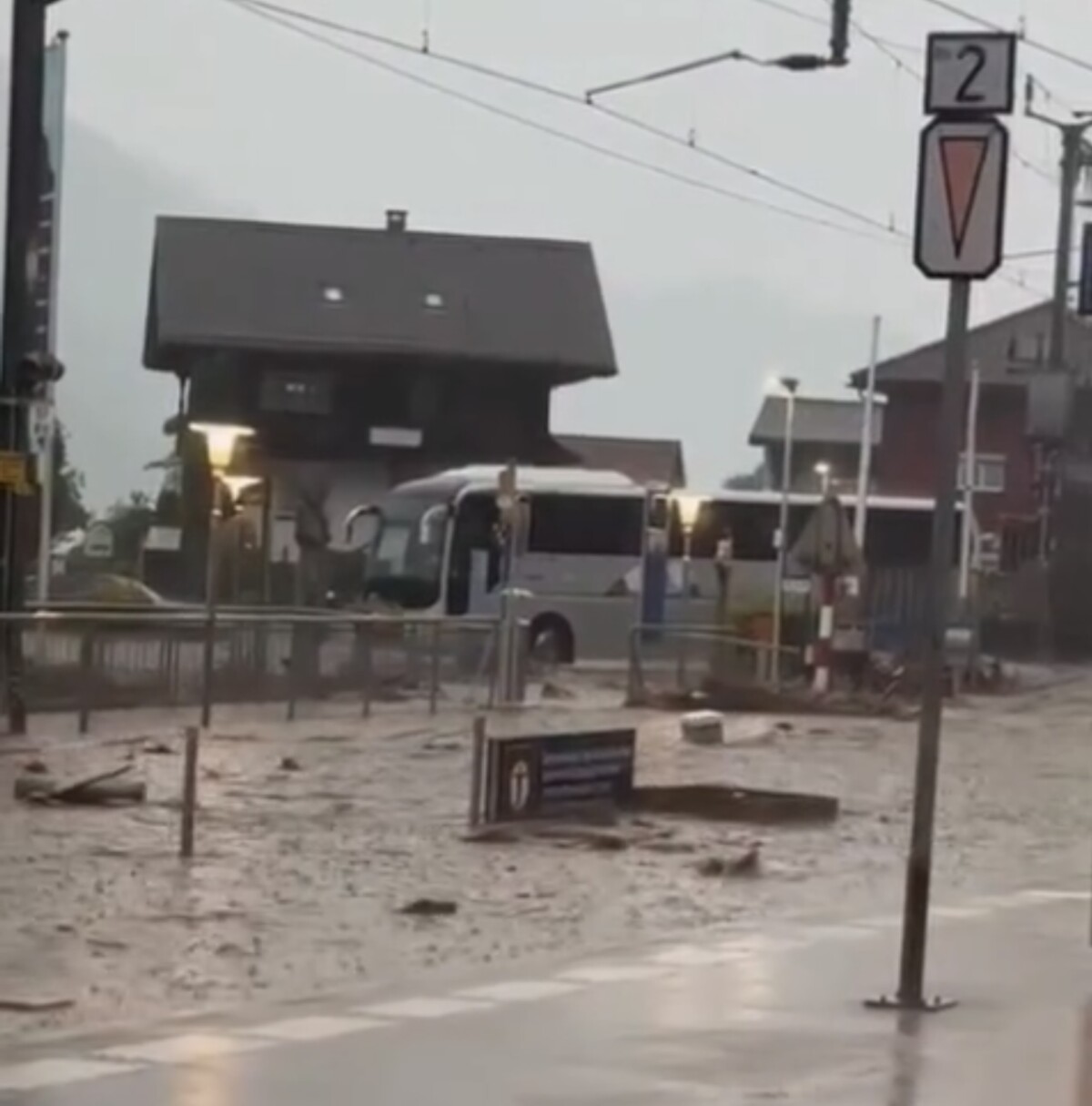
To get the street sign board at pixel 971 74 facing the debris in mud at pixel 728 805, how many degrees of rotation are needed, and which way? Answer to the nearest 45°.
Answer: approximately 180°

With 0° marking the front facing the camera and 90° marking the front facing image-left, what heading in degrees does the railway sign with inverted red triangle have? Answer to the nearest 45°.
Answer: approximately 0°

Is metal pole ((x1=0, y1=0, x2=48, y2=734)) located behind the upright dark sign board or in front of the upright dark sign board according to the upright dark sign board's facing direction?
behind

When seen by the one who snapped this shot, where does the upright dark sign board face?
facing the viewer and to the right of the viewer

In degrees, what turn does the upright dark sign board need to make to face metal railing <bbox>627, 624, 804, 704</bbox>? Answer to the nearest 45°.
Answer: approximately 135° to its left

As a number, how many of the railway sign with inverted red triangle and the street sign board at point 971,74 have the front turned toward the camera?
2

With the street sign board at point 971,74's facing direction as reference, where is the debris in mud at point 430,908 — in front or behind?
behind

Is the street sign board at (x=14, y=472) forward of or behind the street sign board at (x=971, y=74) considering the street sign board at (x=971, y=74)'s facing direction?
behind

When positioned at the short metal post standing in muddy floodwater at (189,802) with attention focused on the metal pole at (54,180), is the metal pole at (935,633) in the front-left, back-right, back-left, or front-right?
back-right
